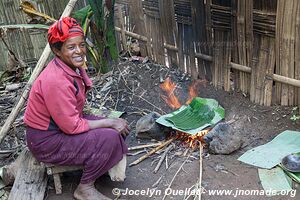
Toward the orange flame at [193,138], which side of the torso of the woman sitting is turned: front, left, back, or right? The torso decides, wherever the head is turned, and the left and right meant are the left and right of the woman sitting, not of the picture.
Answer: front

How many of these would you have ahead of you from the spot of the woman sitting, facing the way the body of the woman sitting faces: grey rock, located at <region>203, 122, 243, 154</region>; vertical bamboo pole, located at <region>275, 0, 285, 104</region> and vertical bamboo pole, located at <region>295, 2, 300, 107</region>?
3

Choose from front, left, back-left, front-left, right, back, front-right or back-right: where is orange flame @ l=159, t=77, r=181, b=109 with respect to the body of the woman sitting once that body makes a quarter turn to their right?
back-left

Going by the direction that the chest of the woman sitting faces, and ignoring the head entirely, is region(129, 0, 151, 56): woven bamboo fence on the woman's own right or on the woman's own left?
on the woman's own left

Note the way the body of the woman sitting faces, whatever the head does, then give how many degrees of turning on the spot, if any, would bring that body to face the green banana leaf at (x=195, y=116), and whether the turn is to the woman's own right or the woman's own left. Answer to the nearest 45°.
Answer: approximately 45° to the woman's own left

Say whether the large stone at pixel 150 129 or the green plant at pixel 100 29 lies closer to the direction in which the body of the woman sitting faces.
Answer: the large stone

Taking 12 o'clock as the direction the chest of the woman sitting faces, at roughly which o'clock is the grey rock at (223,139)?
The grey rock is roughly at 12 o'clock from the woman sitting.

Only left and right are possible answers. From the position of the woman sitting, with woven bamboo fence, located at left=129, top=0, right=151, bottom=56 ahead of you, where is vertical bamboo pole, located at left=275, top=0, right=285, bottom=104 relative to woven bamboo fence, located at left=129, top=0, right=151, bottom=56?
right

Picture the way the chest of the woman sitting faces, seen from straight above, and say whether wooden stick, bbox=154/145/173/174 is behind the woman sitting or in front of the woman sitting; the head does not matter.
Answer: in front

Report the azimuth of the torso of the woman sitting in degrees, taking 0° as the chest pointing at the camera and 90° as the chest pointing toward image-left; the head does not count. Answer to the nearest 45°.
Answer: approximately 270°

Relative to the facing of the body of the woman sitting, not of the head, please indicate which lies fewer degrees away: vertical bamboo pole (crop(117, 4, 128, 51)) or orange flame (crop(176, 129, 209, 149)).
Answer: the orange flame
